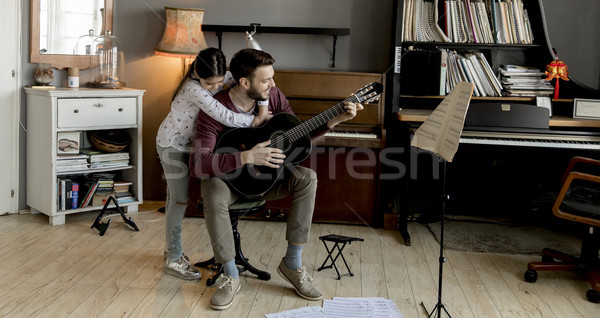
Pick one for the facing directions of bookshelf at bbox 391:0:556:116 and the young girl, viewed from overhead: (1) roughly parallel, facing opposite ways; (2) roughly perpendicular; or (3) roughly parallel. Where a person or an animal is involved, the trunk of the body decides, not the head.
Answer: roughly perpendicular

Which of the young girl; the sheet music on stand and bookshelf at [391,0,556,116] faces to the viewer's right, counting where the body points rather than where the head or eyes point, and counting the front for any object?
the young girl

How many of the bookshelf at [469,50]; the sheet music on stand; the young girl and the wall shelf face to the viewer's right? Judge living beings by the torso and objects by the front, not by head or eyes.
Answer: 1

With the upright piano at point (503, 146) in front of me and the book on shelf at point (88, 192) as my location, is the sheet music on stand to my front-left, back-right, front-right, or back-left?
front-right

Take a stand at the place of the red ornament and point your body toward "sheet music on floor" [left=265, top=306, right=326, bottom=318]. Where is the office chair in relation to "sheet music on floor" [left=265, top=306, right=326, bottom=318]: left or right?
left

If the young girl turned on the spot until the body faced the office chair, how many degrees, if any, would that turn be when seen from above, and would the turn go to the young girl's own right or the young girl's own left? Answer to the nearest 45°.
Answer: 0° — they already face it

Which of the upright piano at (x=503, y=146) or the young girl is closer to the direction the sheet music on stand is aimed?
the young girl

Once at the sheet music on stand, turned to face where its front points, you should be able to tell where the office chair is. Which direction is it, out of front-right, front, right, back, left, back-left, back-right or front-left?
back

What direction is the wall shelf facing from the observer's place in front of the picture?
facing the viewer

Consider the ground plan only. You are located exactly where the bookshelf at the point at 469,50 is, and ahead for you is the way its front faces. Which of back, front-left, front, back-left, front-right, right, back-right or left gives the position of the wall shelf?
right

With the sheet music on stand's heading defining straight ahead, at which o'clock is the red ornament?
The red ornament is roughly at 5 o'clock from the sheet music on stand.

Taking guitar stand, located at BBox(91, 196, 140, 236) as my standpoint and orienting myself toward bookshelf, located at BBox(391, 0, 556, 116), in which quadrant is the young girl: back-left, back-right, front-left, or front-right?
front-right

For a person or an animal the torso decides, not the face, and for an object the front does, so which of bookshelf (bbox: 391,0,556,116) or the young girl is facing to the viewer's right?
the young girl

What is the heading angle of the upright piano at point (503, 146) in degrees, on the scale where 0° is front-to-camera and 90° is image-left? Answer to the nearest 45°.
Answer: approximately 0°

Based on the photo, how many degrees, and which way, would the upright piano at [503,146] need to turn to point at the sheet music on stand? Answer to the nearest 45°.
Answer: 0° — it already faces it

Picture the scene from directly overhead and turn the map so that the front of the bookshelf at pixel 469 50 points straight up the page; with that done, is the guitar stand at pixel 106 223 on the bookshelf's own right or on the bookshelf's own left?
on the bookshelf's own right
